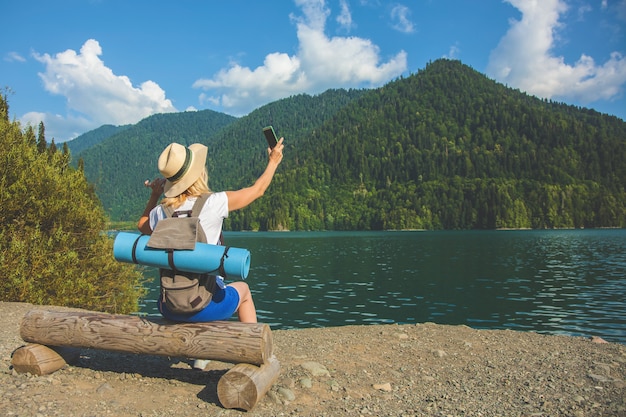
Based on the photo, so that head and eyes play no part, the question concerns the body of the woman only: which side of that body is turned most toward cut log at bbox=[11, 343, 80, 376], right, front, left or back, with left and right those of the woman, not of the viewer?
left

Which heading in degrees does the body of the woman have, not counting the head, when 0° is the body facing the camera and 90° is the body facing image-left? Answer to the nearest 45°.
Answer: approximately 225°

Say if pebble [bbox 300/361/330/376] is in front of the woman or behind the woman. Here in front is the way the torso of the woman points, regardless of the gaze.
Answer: in front
